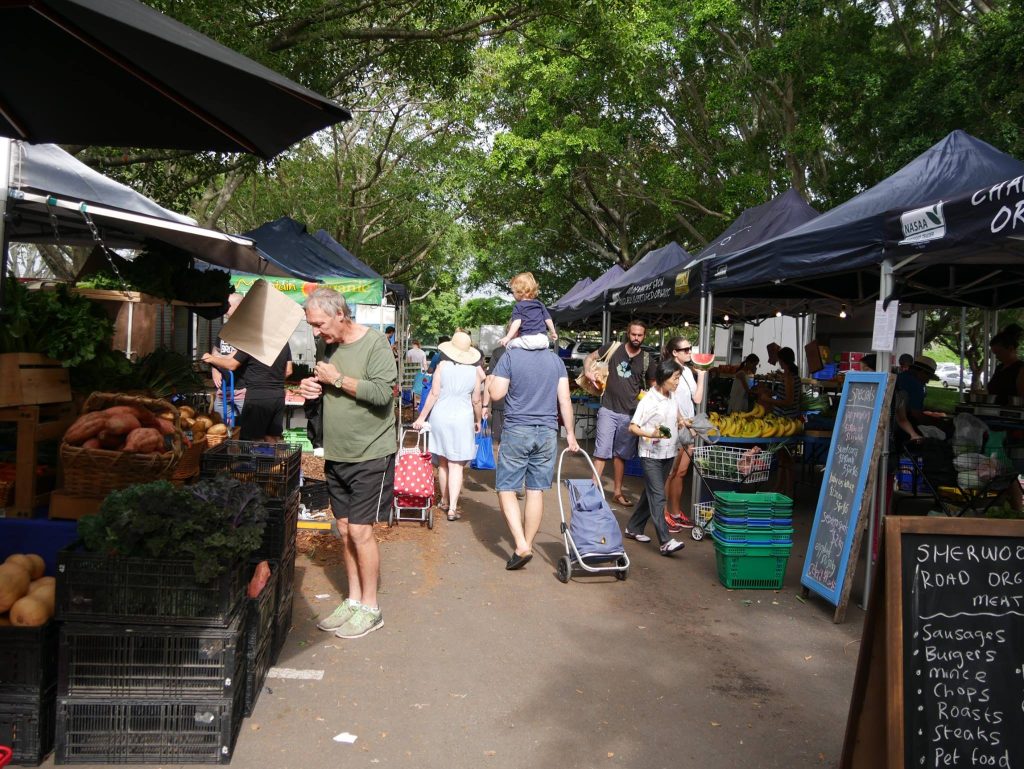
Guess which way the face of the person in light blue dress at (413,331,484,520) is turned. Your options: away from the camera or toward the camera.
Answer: away from the camera

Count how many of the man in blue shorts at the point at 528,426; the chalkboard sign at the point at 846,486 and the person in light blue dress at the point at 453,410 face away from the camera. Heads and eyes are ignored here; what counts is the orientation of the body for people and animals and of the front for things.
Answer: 2

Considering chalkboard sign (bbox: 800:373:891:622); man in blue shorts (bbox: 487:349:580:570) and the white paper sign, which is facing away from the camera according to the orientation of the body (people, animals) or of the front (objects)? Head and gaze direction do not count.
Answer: the man in blue shorts

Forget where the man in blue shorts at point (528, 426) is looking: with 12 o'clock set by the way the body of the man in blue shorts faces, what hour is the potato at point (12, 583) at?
The potato is roughly at 7 o'clock from the man in blue shorts.

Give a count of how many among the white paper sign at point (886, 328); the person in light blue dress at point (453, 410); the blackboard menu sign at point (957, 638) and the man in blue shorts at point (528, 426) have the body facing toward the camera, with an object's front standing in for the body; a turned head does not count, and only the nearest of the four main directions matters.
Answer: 2

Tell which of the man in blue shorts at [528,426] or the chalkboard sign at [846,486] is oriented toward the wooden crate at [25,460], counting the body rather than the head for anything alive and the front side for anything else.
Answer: the chalkboard sign

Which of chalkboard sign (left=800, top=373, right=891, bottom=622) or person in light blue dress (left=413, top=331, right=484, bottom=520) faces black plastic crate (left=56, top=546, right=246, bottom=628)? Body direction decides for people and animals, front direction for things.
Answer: the chalkboard sign

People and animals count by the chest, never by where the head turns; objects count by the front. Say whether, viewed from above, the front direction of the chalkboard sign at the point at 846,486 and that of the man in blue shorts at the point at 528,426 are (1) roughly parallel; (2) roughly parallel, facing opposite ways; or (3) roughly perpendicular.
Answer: roughly perpendicular

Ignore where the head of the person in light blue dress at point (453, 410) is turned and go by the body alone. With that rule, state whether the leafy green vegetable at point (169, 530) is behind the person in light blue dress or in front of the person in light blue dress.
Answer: behind

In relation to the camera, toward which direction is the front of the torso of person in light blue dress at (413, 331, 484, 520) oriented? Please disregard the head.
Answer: away from the camera

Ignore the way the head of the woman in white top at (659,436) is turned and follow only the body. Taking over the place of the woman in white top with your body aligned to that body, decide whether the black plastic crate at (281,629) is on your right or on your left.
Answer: on your right

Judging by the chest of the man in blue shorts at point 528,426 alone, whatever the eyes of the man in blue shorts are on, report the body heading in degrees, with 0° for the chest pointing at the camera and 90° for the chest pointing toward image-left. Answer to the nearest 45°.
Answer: approximately 180°

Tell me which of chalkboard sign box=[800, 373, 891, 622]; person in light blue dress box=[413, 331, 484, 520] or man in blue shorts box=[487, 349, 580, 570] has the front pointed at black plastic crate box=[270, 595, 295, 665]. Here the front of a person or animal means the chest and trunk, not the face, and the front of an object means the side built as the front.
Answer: the chalkboard sign

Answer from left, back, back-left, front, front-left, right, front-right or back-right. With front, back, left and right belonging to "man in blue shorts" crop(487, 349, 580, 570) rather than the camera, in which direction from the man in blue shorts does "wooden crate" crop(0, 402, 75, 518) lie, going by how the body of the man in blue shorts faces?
back-left

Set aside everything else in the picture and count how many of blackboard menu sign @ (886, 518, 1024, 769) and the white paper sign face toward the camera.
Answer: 2
